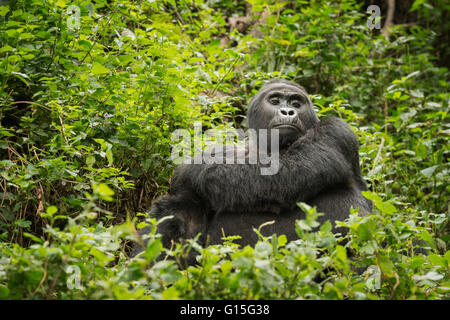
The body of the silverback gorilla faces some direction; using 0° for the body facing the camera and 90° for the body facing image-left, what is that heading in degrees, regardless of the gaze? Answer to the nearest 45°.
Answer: approximately 0°
